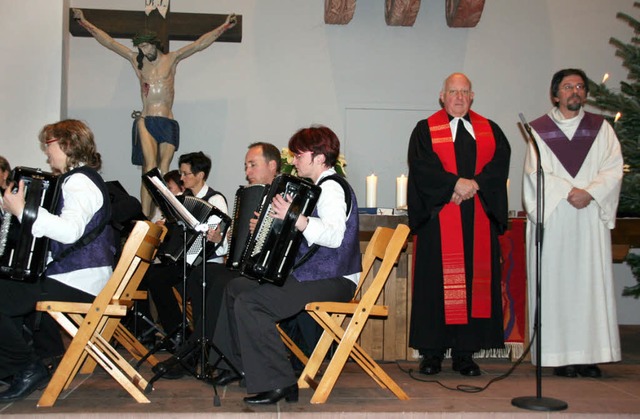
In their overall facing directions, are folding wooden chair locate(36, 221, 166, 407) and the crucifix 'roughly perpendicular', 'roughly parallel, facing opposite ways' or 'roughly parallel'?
roughly perpendicular

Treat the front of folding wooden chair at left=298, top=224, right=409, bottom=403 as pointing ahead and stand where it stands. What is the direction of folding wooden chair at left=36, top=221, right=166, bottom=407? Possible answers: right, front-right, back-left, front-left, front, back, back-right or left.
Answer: front

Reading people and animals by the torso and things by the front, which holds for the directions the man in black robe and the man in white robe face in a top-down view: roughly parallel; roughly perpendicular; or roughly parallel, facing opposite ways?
roughly parallel

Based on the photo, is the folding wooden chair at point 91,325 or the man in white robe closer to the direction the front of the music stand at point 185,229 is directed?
the man in white robe

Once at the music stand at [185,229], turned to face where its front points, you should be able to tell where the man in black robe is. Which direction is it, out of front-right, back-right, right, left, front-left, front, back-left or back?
front

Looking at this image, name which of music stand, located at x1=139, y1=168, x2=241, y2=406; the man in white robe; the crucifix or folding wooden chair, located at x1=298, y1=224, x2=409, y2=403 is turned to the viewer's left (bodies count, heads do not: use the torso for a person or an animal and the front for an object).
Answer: the folding wooden chair

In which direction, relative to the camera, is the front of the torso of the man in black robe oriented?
toward the camera

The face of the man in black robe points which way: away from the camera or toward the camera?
toward the camera

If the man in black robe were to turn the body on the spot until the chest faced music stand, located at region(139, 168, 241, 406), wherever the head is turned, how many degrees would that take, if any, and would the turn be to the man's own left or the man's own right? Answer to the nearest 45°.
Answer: approximately 45° to the man's own right

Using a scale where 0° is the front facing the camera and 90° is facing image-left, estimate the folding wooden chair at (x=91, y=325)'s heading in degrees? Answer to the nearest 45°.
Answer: approximately 90°

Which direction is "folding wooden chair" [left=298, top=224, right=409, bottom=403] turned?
to the viewer's left

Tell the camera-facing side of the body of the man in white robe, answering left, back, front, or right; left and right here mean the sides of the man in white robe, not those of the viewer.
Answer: front

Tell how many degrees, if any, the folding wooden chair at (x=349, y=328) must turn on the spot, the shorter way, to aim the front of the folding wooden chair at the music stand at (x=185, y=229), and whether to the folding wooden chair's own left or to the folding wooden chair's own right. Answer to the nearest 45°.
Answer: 0° — it already faces it

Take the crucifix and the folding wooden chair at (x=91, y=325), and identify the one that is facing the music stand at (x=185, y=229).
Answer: the crucifix

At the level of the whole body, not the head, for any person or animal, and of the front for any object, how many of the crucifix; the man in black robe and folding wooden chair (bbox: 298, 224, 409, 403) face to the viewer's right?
0
